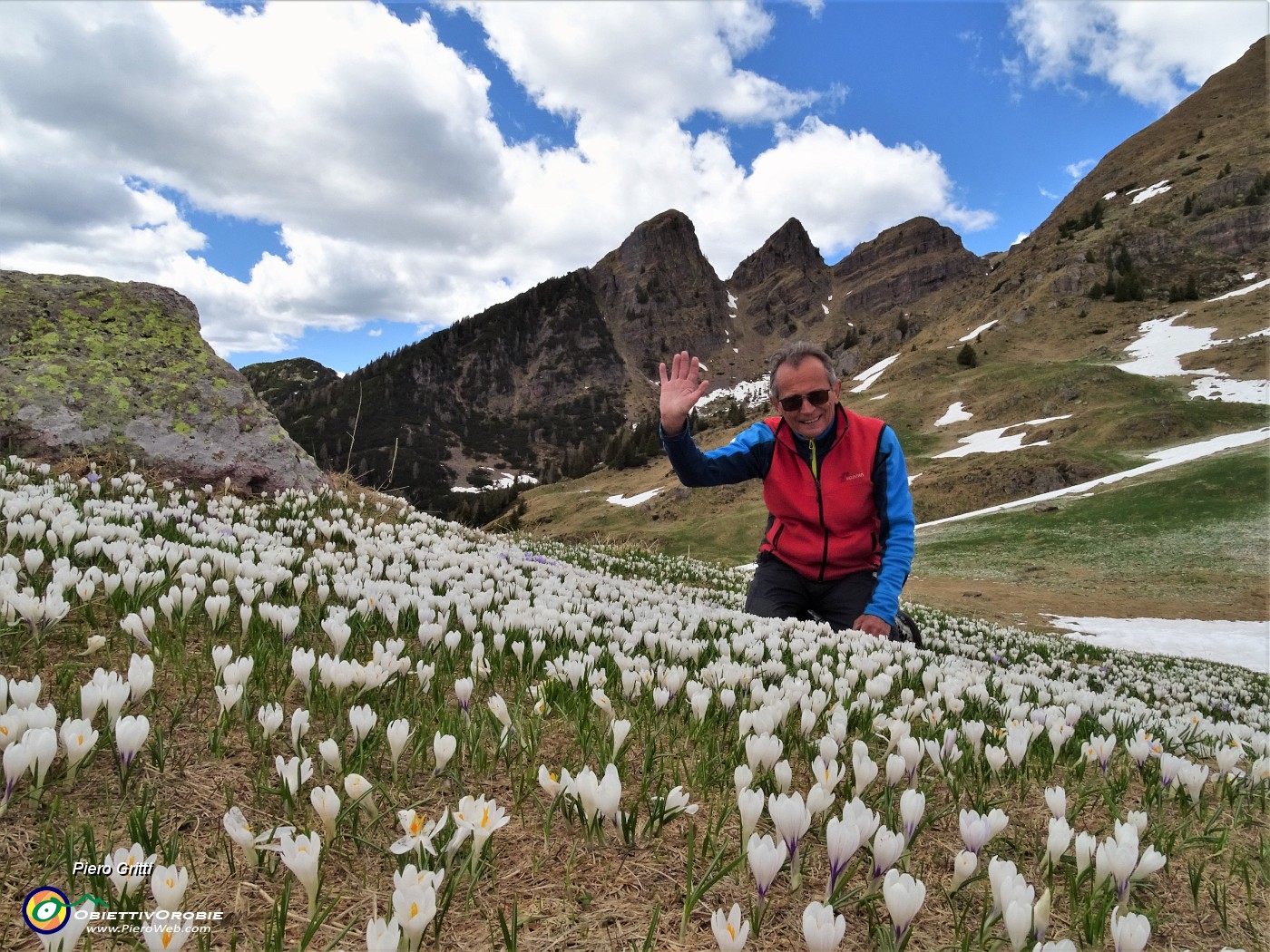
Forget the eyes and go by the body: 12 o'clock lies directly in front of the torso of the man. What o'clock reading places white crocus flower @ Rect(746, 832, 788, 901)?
The white crocus flower is roughly at 12 o'clock from the man.

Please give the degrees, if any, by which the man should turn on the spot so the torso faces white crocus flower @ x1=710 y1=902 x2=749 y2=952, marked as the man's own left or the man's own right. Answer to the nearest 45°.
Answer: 0° — they already face it

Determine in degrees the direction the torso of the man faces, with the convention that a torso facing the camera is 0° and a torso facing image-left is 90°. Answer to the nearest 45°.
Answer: approximately 0°

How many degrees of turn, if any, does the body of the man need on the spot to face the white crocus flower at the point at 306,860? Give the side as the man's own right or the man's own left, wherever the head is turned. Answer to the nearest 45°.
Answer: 0° — they already face it

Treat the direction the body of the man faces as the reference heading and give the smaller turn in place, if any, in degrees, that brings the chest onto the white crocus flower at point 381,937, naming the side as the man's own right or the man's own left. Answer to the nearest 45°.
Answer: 0° — they already face it

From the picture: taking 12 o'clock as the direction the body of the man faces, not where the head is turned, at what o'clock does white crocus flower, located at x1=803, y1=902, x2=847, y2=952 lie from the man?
The white crocus flower is roughly at 12 o'clock from the man.

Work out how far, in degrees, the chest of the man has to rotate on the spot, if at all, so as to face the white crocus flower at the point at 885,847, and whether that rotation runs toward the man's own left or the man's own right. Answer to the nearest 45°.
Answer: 0° — they already face it

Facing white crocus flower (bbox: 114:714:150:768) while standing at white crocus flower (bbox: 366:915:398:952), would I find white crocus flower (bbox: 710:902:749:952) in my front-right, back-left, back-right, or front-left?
back-right
